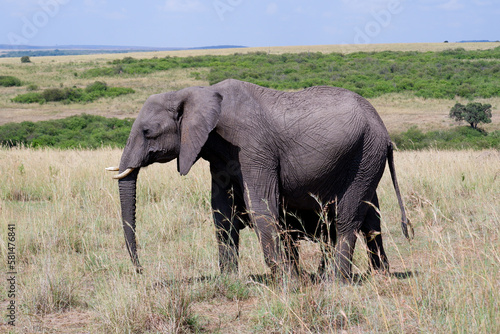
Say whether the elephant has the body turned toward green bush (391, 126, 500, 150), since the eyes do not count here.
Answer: no

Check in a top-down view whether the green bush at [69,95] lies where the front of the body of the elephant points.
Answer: no

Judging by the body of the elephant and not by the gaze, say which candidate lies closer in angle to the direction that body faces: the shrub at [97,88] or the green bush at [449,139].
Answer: the shrub

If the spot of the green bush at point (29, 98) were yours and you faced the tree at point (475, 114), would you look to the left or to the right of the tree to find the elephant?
right

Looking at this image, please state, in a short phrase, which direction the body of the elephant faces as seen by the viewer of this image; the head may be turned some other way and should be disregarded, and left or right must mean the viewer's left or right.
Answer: facing to the left of the viewer

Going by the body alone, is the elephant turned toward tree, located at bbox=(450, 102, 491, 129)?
no
